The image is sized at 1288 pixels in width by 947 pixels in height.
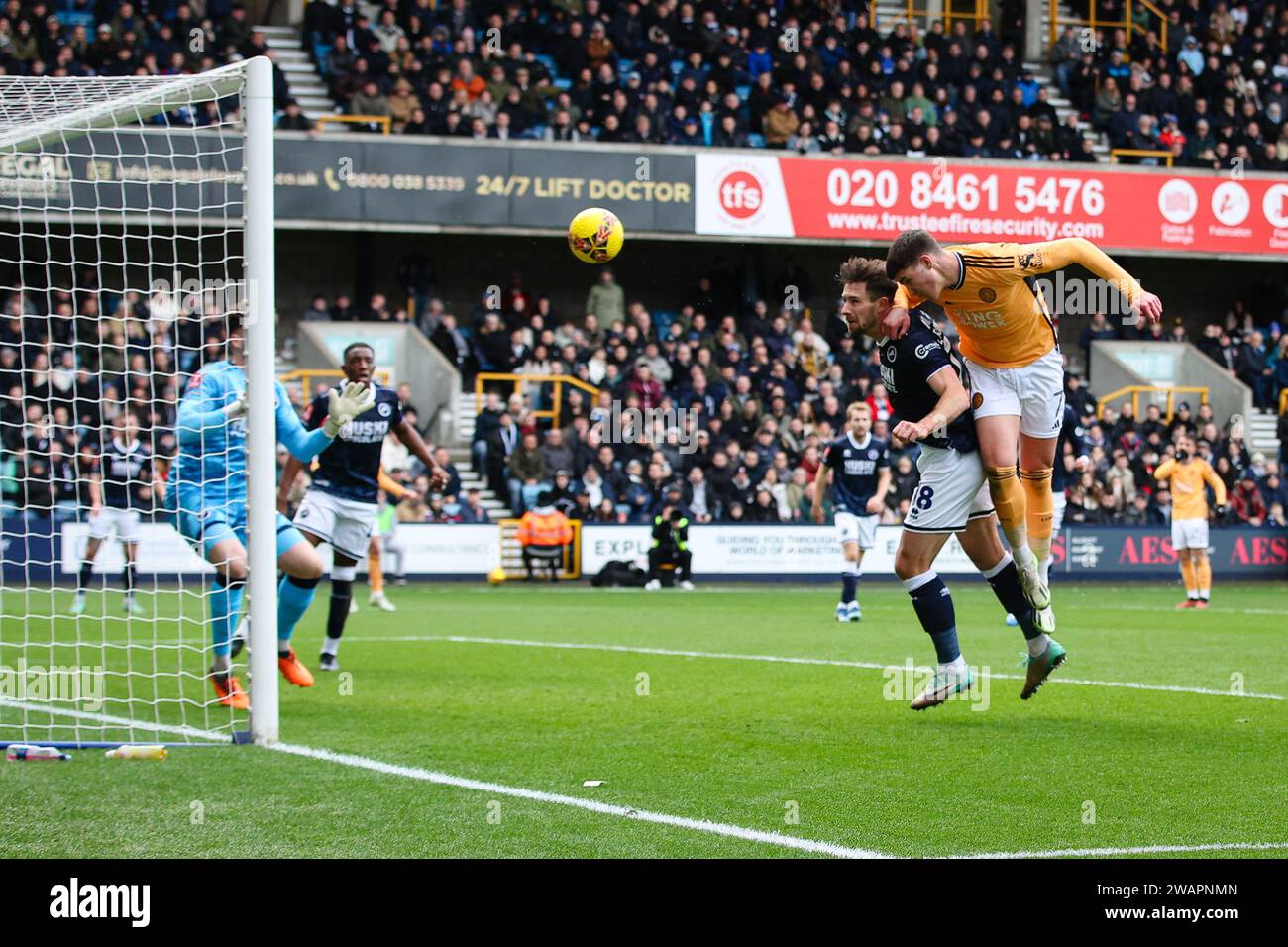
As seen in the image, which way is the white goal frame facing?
to the viewer's right

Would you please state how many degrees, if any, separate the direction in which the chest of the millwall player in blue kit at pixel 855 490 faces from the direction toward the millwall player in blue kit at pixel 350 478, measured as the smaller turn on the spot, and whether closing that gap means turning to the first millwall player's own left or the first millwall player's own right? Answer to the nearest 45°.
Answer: approximately 45° to the first millwall player's own right

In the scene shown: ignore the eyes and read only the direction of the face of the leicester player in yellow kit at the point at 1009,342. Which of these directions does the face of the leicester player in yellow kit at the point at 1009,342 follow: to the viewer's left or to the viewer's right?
to the viewer's left

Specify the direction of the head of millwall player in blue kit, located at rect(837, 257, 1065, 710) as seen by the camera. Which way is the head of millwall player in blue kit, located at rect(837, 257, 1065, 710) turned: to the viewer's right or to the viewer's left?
to the viewer's left

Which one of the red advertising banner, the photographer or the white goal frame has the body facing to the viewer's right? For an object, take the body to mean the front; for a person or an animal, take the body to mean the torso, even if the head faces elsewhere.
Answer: the white goal frame

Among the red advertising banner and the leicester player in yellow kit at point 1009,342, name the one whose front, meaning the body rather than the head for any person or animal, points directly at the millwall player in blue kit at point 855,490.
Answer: the red advertising banner
